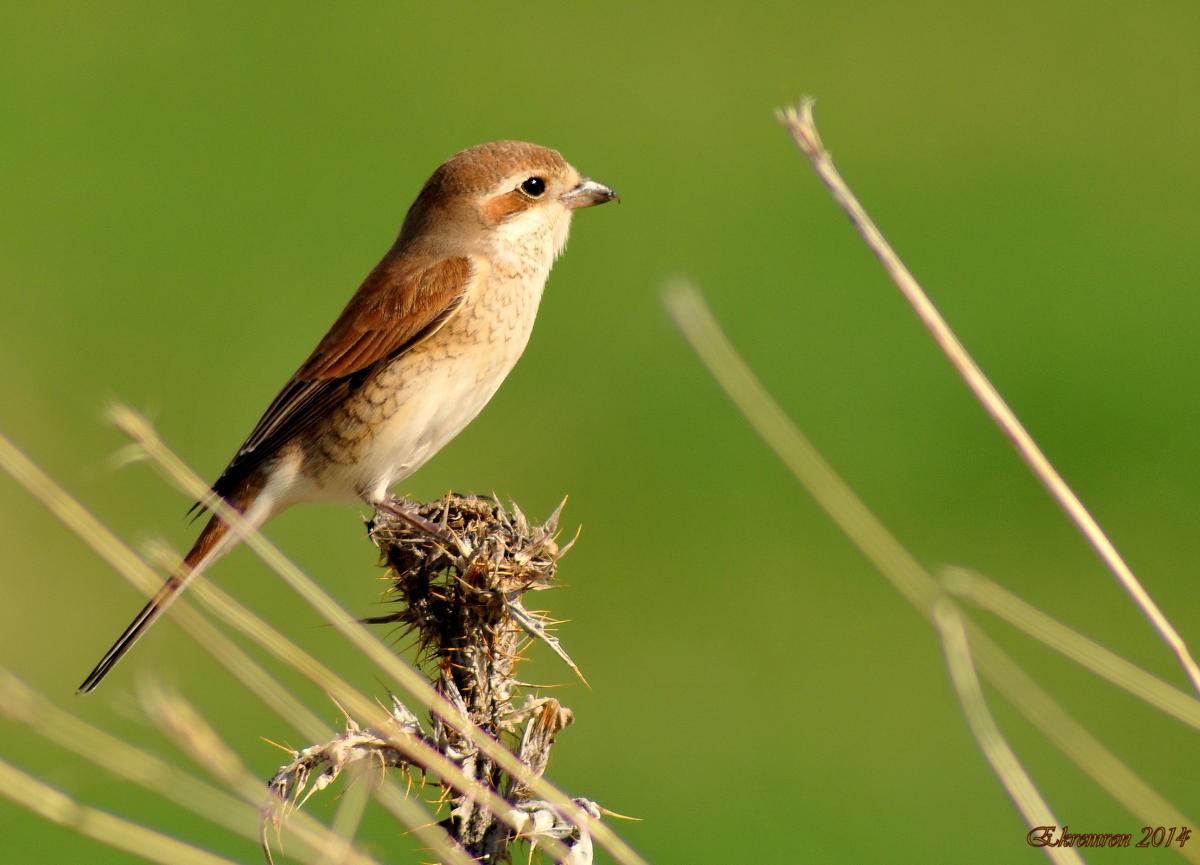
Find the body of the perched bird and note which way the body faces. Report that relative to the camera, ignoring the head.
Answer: to the viewer's right

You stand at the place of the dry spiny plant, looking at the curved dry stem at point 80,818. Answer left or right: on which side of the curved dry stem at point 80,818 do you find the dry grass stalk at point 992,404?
left

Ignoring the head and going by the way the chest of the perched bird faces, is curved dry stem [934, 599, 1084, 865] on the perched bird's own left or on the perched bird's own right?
on the perched bird's own right

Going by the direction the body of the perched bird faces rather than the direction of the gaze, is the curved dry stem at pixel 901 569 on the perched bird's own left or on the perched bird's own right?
on the perched bird's own right

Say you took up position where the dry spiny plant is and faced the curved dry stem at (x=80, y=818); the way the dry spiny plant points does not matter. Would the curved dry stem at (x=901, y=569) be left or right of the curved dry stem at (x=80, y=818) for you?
left
